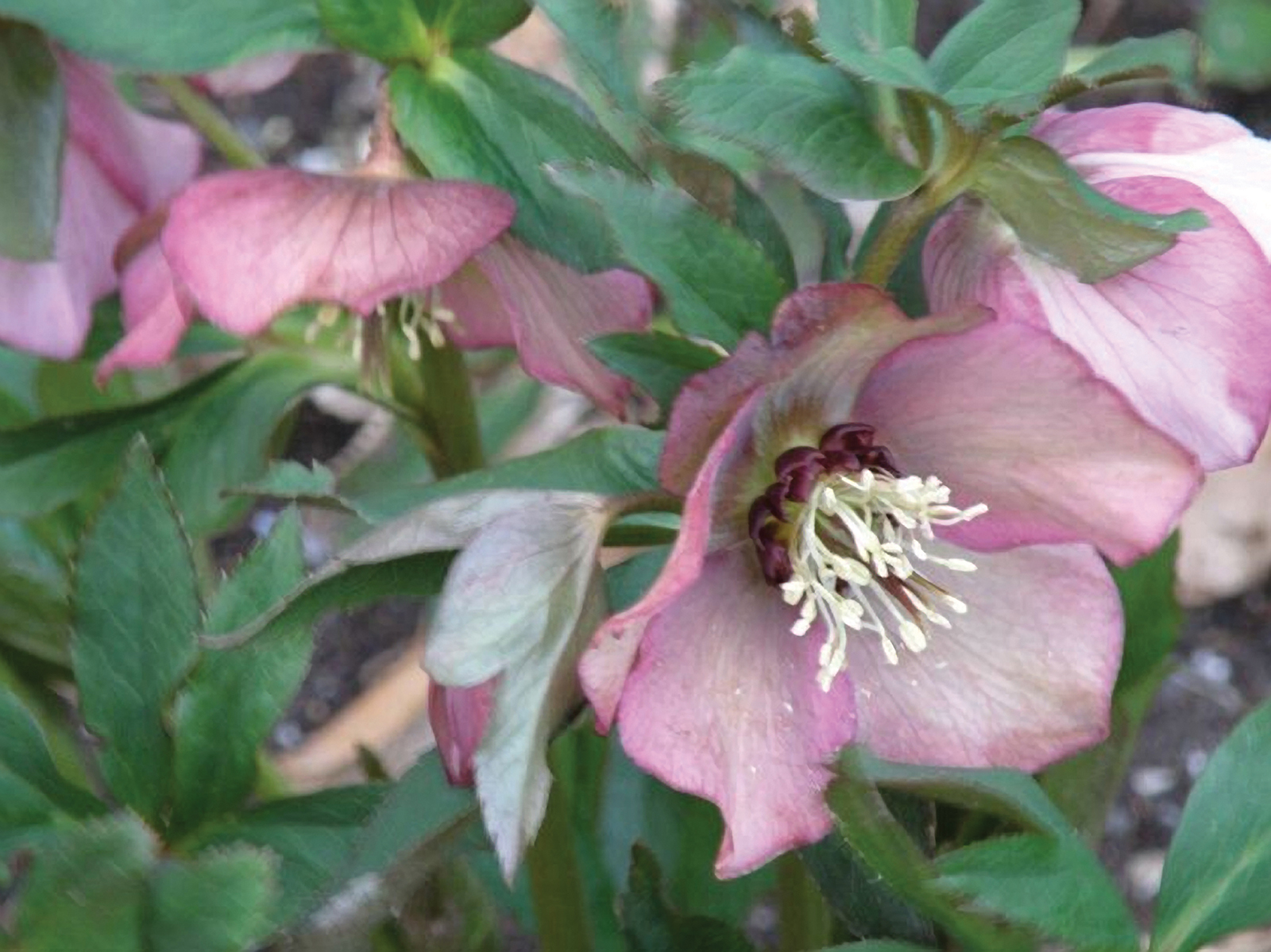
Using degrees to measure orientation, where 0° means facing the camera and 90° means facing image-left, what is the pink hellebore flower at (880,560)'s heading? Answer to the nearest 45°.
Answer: approximately 315°

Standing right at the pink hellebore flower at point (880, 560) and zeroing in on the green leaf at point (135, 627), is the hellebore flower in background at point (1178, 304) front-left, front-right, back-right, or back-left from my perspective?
back-right
